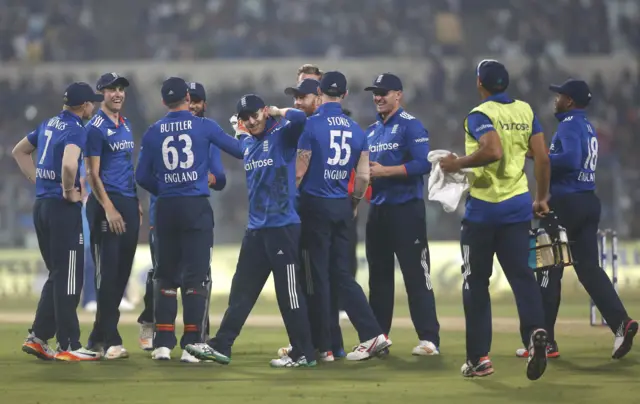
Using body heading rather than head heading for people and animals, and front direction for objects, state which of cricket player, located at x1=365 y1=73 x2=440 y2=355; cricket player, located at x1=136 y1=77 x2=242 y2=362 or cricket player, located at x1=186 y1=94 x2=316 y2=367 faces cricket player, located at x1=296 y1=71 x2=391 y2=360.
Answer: cricket player, located at x1=365 y1=73 x2=440 y2=355

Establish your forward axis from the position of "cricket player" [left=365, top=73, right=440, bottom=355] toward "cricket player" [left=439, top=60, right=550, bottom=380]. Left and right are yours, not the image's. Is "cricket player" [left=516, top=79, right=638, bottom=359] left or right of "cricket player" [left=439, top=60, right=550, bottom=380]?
left

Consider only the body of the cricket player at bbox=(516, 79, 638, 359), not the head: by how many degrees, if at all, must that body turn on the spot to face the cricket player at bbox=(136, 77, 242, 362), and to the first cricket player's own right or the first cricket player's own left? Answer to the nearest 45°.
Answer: approximately 45° to the first cricket player's own left

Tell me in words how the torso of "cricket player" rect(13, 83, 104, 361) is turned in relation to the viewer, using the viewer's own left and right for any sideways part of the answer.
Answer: facing away from the viewer and to the right of the viewer

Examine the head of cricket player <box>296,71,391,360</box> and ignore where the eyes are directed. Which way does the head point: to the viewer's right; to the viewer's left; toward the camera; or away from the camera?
away from the camera

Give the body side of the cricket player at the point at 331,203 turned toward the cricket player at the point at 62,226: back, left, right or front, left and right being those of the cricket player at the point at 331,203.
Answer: left

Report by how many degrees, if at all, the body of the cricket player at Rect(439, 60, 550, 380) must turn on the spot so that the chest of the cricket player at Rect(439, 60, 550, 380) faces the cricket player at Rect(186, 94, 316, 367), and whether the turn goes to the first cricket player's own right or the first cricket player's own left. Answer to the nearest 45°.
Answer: approximately 45° to the first cricket player's own left

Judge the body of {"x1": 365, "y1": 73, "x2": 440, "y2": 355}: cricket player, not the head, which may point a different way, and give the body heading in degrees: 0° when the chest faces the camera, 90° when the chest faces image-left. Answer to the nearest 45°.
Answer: approximately 45°

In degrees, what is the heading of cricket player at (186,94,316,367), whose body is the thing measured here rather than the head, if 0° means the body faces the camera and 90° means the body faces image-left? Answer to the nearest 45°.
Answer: approximately 45°

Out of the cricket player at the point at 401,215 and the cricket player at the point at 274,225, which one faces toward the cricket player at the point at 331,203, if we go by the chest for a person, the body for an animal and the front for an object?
the cricket player at the point at 401,215

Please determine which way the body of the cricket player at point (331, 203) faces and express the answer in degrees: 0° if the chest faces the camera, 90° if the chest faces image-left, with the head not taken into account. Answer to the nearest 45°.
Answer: approximately 180°

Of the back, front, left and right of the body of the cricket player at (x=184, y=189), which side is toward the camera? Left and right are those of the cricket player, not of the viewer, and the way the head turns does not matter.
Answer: back

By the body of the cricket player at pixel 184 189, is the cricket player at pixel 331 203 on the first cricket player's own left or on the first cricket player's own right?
on the first cricket player's own right

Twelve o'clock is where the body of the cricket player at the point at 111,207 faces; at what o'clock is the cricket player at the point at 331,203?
the cricket player at the point at 331,203 is roughly at 11 o'clock from the cricket player at the point at 111,207.

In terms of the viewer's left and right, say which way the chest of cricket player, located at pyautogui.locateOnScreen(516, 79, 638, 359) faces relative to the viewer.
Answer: facing away from the viewer and to the left of the viewer
